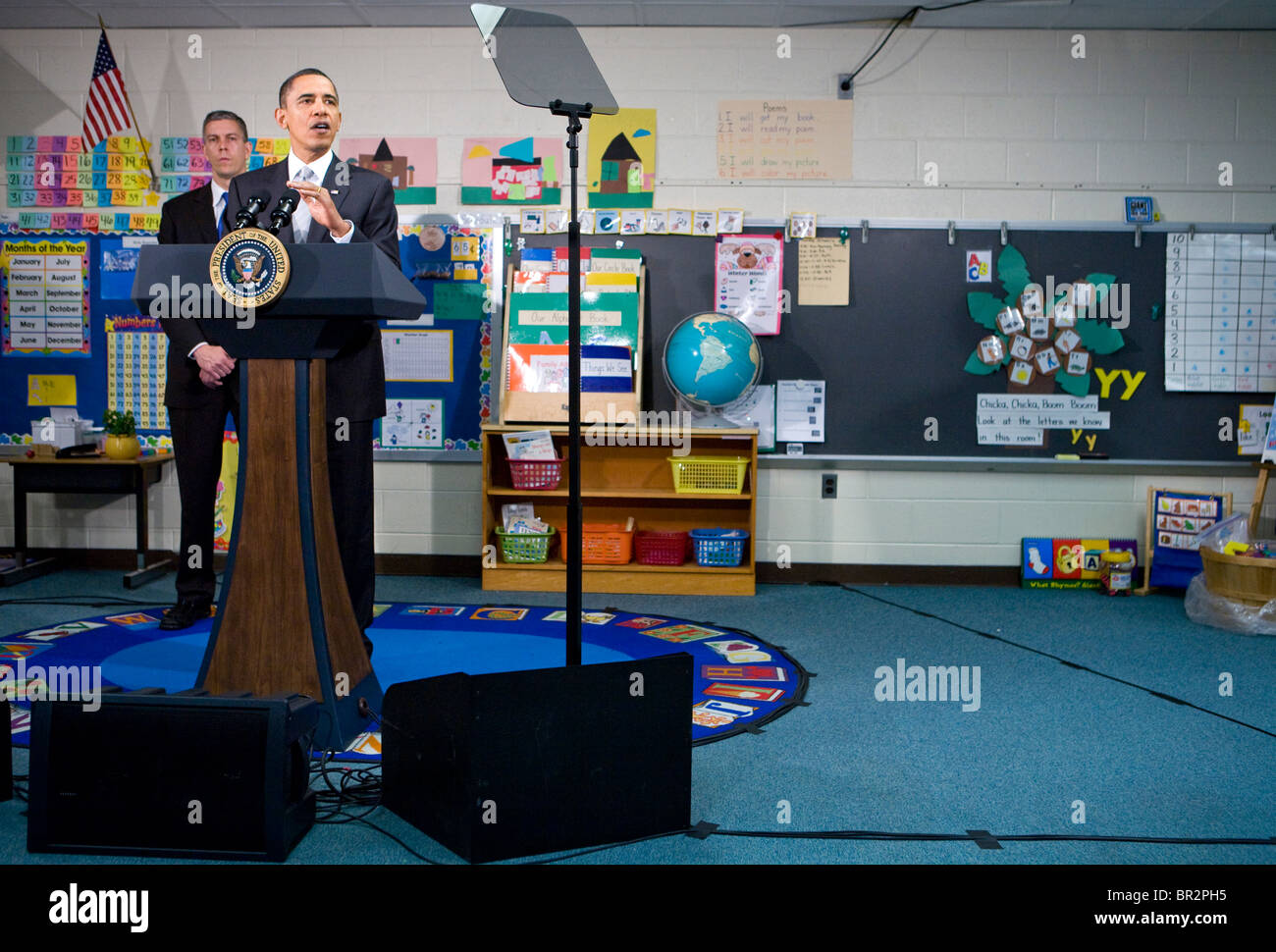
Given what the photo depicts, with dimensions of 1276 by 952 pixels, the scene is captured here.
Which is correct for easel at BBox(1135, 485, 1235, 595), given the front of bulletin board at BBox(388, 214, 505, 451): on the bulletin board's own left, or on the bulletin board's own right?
on the bulletin board's own left

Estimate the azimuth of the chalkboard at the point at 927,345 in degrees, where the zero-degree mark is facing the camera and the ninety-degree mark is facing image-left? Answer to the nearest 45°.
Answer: approximately 0°

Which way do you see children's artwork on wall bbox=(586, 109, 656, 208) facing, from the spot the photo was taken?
facing the viewer

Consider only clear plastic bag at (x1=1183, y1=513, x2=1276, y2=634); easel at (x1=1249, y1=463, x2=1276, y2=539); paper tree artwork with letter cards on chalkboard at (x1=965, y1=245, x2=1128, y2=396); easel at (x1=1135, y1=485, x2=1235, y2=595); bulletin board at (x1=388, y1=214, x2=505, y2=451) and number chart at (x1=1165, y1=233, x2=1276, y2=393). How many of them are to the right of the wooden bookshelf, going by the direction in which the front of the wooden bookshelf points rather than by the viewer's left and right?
1

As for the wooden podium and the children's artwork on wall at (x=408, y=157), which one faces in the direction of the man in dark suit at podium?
the children's artwork on wall

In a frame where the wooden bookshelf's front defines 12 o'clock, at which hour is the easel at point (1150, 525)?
The easel is roughly at 9 o'clock from the wooden bookshelf.

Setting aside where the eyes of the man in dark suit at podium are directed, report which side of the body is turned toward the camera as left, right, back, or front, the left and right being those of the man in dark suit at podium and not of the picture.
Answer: front

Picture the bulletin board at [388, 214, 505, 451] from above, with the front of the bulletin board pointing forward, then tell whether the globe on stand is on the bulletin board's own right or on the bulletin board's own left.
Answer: on the bulletin board's own left

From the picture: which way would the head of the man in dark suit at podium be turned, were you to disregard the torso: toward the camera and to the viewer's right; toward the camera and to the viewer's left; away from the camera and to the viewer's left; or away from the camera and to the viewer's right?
toward the camera and to the viewer's right
